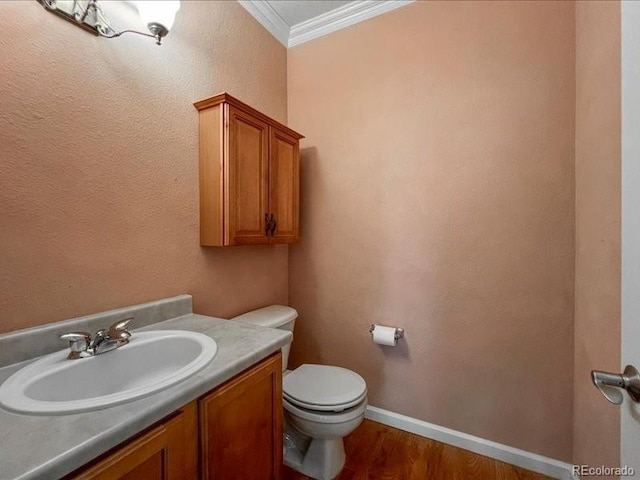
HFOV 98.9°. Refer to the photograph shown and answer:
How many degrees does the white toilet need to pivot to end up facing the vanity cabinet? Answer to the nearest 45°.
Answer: approximately 90° to its right

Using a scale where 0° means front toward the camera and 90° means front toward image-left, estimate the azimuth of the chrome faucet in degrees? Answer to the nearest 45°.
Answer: approximately 315°

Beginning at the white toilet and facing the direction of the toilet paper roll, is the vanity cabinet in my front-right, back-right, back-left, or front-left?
back-right

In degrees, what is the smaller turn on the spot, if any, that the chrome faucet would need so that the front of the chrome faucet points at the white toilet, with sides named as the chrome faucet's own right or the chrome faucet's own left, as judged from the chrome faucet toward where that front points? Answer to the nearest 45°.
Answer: approximately 45° to the chrome faucet's own left

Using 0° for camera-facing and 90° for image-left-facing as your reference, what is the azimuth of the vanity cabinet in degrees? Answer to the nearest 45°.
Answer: approximately 315°

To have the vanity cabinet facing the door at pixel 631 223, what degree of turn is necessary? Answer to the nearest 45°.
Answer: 0° — it already faces it

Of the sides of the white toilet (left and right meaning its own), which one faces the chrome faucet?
right
